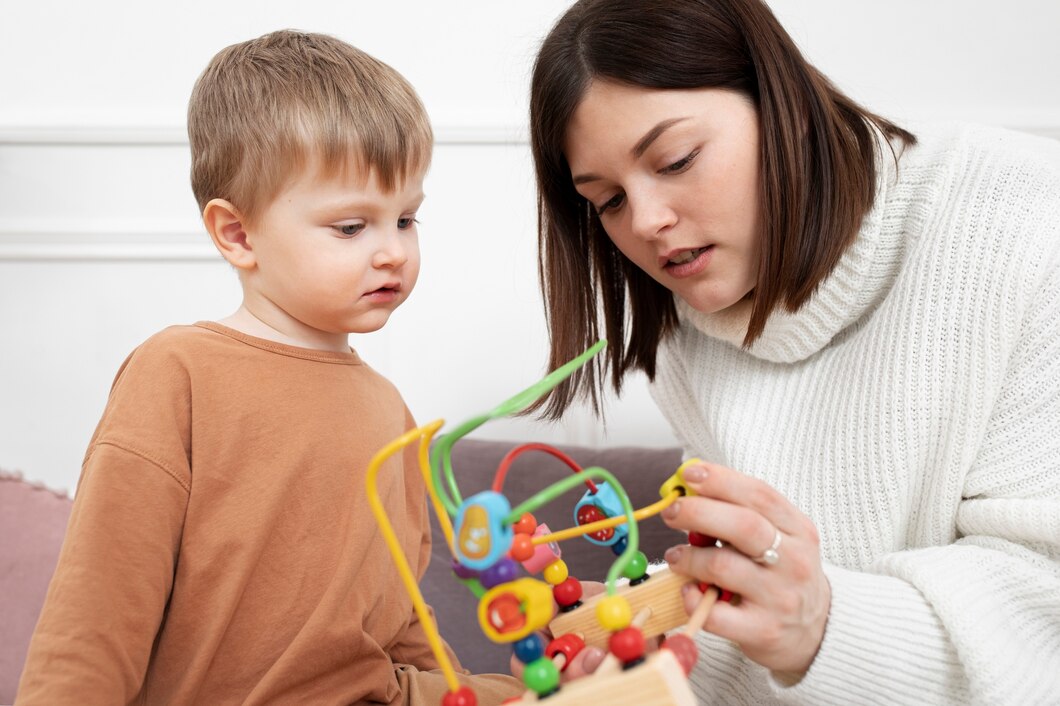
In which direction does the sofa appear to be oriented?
toward the camera

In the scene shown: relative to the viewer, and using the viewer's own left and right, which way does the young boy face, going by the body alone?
facing the viewer and to the right of the viewer

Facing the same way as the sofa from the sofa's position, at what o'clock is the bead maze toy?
The bead maze toy is roughly at 12 o'clock from the sofa.

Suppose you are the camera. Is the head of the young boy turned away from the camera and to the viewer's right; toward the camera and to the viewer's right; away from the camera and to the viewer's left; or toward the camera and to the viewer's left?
toward the camera and to the viewer's right

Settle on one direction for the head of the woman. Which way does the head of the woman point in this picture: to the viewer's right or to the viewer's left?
to the viewer's left
